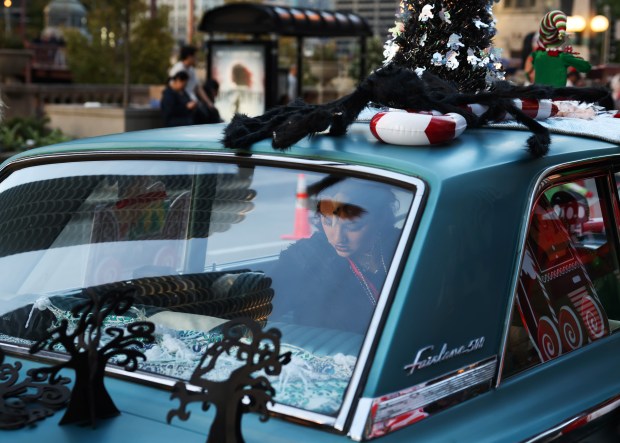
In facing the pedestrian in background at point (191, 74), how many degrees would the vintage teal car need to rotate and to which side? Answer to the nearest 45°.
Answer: approximately 45° to its left

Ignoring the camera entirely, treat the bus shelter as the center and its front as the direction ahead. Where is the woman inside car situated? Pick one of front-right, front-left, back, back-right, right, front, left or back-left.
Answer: front-right

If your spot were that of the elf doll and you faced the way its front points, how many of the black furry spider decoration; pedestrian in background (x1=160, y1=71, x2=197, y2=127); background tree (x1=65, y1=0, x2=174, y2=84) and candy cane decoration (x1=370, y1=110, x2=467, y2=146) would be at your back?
2

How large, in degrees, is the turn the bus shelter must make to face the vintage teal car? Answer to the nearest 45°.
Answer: approximately 45° to its right

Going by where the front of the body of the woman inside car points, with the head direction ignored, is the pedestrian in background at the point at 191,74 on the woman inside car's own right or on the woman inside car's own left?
on the woman inside car's own right

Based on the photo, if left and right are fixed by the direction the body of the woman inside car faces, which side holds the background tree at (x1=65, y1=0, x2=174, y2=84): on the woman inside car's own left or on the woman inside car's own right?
on the woman inside car's own right

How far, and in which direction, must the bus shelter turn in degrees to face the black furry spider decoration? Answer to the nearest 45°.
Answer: approximately 45° to its right

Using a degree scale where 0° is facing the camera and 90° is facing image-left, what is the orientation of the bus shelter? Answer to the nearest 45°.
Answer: approximately 315°

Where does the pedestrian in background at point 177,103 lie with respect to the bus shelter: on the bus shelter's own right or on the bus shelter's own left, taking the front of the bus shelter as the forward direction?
on the bus shelter's own right
